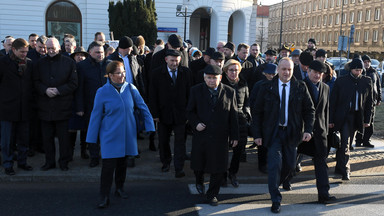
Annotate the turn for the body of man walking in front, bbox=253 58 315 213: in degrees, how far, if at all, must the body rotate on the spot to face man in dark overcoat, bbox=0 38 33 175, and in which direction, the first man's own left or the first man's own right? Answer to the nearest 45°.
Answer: approximately 90° to the first man's own right

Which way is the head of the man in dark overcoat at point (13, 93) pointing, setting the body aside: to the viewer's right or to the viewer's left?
to the viewer's right

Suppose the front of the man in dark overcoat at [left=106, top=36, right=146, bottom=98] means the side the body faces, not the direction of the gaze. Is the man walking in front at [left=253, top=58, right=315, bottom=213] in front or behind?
in front

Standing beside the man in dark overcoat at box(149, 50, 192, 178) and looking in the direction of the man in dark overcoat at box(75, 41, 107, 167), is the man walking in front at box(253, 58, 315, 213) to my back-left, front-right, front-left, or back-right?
back-left

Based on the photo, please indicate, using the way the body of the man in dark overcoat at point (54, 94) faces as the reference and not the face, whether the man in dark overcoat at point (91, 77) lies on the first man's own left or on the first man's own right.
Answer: on the first man's own left

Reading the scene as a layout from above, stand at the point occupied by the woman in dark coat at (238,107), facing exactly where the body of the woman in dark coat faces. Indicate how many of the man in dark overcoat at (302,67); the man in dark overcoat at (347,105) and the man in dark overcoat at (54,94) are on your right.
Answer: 1

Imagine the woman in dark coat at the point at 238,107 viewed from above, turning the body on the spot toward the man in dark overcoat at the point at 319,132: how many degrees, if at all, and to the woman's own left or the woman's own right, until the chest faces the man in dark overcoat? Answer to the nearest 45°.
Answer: approximately 45° to the woman's own left

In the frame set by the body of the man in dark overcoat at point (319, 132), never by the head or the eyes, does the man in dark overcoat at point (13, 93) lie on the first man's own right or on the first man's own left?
on the first man's own right

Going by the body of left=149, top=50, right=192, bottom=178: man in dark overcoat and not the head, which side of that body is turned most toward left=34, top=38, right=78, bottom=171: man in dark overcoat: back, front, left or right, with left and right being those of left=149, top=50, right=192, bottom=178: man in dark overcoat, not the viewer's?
right

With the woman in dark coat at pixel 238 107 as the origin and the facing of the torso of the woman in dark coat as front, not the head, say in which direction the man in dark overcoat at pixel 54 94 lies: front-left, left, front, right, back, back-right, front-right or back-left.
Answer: right

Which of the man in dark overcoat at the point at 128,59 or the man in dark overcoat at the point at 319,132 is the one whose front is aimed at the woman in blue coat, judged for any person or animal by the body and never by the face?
the man in dark overcoat at the point at 128,59

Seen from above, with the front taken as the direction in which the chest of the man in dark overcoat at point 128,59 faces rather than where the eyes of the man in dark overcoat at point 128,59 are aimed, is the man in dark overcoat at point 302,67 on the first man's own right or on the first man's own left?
on the first man's own left
